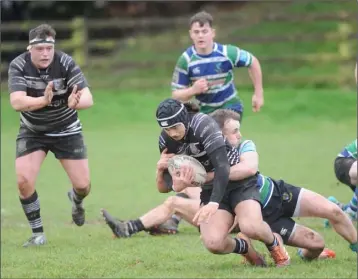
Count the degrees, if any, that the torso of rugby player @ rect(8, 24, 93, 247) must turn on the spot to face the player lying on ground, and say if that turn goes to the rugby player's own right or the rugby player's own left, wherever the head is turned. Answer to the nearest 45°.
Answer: approximately 45° to the rugby player's own left

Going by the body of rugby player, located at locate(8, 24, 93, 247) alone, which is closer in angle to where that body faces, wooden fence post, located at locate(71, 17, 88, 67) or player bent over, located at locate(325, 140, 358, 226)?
the player bent over

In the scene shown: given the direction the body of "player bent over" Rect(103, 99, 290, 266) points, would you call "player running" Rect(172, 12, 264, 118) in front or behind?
behind

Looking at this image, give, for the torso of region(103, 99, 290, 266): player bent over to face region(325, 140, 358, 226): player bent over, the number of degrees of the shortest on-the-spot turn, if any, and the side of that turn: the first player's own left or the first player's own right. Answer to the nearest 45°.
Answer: approximately 180°

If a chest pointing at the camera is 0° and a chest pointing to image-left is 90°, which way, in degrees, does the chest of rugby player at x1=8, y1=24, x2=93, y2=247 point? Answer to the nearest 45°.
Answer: approximately 0°

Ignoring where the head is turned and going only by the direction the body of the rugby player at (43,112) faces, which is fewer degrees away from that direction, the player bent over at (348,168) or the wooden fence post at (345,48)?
the player bent over

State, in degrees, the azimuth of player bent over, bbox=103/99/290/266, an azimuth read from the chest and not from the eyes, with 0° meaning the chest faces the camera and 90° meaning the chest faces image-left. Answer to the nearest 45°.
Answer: approximately 45°
